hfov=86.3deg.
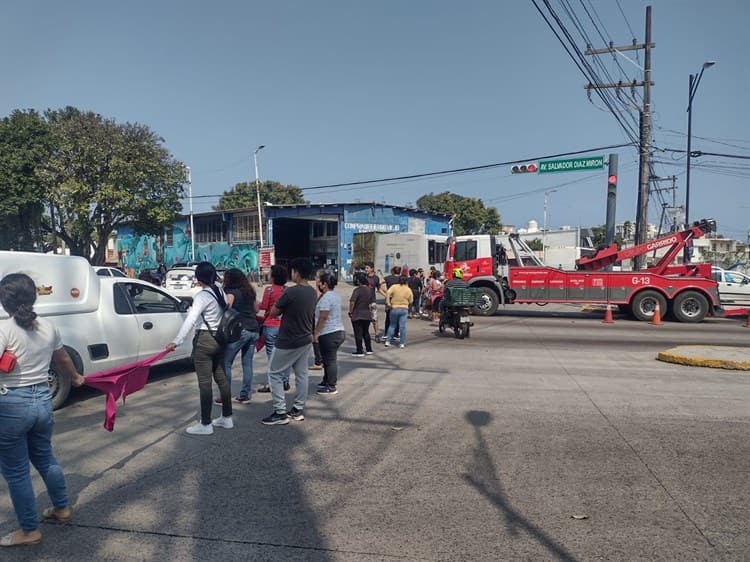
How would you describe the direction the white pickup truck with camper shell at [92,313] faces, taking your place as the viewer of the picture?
facing away from the viewer and to the right of the viewer

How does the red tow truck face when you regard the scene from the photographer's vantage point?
facing to the left of the viewer

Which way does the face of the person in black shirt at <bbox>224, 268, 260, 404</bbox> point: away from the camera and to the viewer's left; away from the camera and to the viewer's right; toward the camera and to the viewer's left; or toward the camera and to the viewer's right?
away from the camera and to the viewer's left

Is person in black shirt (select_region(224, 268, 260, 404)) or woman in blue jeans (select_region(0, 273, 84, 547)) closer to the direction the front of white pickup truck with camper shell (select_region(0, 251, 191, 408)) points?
the person in black shirt

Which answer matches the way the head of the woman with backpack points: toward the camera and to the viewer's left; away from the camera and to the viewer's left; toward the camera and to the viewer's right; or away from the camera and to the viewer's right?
away from the camera and to the viewer's left

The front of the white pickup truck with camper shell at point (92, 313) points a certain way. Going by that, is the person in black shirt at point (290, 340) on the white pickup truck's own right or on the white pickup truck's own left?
on the white pickup truck's own right
